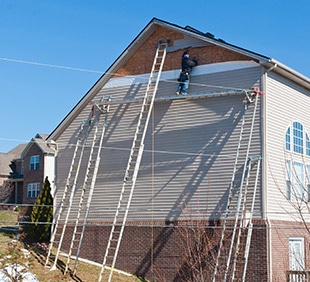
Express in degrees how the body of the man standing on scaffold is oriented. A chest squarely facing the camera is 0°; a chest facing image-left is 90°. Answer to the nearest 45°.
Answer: approximately 225°

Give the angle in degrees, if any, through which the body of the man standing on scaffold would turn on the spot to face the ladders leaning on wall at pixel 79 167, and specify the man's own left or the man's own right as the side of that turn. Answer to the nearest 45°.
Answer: approximately 90° to the man's own left

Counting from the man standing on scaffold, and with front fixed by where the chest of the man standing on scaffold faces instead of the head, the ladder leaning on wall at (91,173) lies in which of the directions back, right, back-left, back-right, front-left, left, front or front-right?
left
